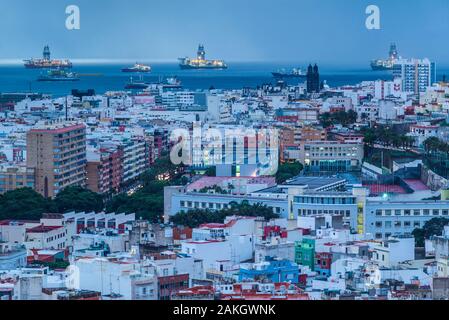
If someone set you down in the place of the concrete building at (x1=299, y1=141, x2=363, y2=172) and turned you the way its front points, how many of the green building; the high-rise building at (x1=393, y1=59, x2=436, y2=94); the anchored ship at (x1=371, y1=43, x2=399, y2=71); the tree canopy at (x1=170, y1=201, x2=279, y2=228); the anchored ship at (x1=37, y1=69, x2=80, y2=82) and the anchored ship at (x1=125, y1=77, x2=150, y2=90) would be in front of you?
2

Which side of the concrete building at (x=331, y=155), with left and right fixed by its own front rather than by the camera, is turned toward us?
front

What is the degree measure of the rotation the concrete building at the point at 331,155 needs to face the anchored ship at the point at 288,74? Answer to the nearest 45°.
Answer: approximately 180°

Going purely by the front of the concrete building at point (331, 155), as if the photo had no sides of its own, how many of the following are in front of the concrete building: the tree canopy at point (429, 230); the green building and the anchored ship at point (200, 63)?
2

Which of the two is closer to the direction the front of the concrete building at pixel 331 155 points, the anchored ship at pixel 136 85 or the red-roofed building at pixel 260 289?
the red-roofed building
